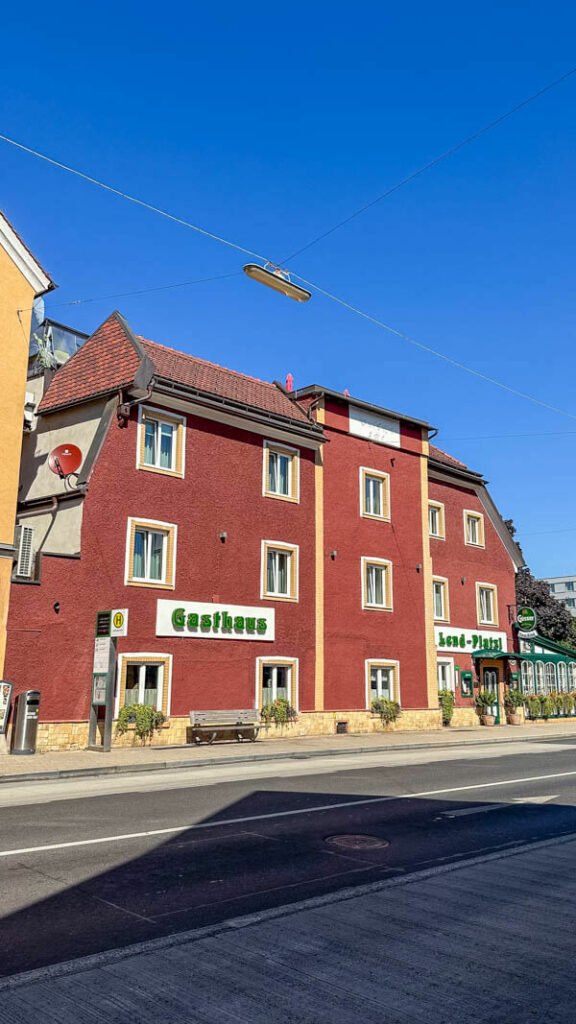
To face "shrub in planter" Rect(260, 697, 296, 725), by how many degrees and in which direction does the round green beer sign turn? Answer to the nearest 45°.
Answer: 0° — it already faces it

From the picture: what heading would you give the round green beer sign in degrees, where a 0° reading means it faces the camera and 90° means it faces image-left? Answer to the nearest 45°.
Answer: approximately 45°

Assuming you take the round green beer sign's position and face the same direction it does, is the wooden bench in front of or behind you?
in front

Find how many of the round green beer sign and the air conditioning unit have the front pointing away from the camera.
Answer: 0
